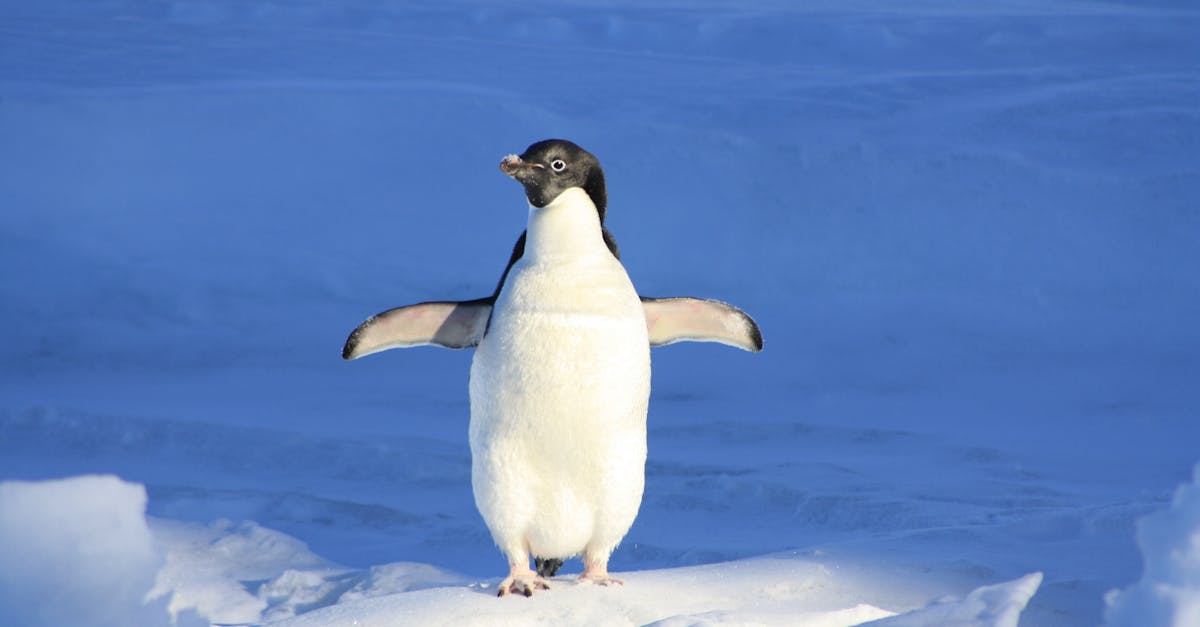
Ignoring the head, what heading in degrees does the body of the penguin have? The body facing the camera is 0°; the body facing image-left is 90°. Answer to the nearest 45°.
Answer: approximately 0°
